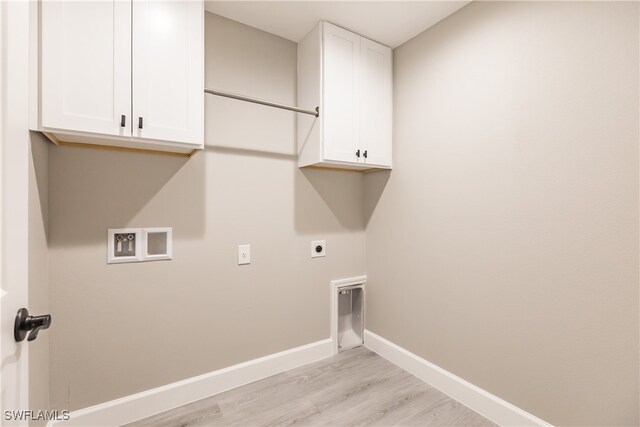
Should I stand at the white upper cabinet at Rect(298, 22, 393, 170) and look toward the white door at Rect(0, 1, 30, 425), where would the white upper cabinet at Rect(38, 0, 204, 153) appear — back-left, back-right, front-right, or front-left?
front-right

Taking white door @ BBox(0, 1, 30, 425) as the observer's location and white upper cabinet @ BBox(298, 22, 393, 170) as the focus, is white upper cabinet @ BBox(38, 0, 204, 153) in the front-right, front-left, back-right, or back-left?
front-left

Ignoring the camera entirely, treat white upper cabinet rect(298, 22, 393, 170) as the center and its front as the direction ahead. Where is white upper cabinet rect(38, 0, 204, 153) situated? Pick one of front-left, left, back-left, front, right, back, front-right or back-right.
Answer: right

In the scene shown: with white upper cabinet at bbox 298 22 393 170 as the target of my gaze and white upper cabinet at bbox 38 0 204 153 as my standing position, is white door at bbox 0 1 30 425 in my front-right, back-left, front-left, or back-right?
back-right

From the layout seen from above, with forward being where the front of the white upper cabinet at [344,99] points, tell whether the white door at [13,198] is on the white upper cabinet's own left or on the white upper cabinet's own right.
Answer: on the white upper cabinet's own right

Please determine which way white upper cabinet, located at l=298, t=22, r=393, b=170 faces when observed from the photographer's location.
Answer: facing the viewer and to the right of the viewer

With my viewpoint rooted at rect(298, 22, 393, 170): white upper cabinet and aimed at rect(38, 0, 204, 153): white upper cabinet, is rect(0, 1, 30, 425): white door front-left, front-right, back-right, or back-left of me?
front-left
